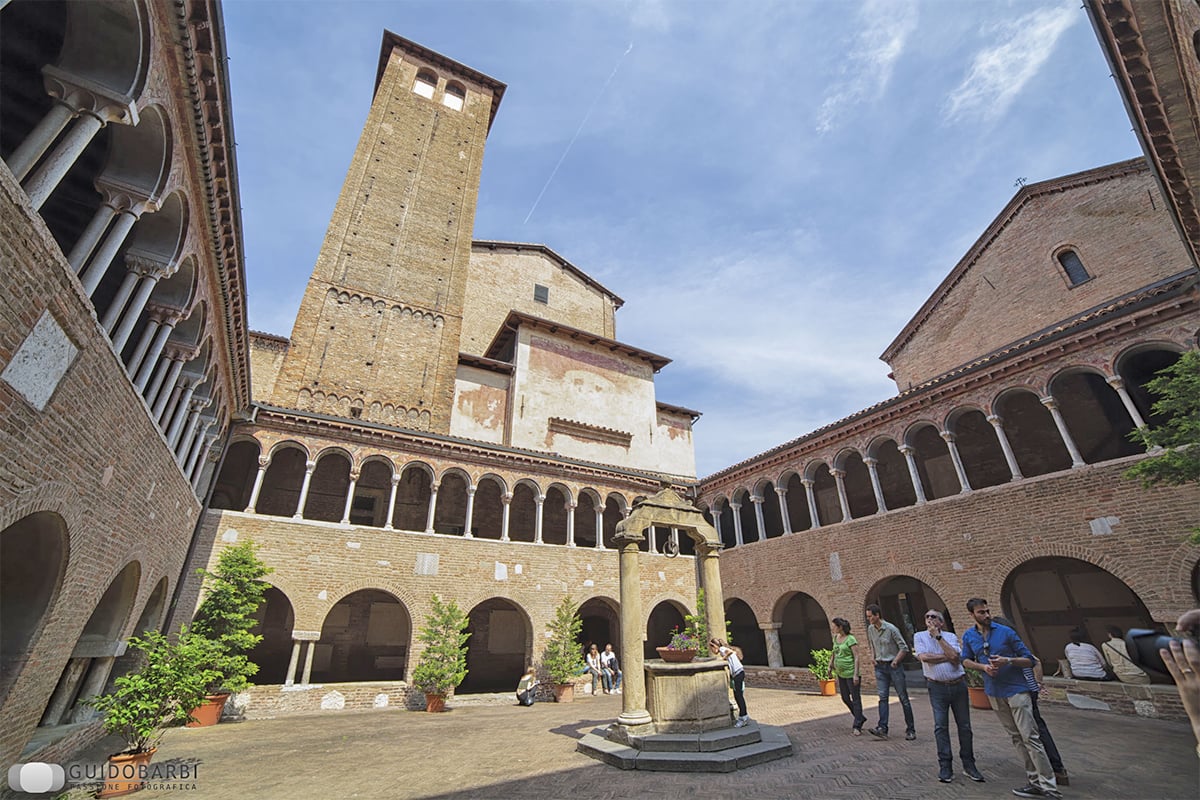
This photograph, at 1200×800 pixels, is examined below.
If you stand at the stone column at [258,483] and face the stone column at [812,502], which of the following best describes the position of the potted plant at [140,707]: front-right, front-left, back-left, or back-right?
front-right

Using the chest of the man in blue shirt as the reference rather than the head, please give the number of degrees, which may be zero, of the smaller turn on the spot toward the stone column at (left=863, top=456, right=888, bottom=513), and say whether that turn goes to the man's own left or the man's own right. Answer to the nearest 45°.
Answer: approximately 135° to the man's own right

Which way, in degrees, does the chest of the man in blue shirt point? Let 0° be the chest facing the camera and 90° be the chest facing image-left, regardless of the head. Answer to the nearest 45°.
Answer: approximately 45°

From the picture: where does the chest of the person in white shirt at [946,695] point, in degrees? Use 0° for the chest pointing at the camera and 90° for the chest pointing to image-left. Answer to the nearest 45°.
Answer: approximately 0°

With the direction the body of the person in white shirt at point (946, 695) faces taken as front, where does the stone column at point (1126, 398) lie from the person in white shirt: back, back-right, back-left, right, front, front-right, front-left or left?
back-left

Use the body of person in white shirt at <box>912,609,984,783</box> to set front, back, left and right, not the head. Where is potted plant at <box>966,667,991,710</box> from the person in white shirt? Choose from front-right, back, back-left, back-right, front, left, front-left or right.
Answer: back

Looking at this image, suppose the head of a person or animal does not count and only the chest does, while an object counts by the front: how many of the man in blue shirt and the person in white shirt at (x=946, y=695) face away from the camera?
0

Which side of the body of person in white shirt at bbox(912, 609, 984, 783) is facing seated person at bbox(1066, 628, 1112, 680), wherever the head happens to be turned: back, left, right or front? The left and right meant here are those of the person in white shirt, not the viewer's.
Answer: back

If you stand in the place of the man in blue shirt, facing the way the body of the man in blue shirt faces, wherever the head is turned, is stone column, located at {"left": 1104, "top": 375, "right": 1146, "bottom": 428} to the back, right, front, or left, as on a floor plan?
back

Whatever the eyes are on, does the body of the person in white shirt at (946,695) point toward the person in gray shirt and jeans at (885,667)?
no

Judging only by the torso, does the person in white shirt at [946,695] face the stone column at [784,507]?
no

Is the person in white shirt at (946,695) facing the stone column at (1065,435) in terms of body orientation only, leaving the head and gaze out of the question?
no

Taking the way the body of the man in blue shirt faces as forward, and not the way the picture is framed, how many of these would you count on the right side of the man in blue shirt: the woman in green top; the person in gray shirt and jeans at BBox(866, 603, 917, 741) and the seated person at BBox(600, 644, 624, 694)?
3
